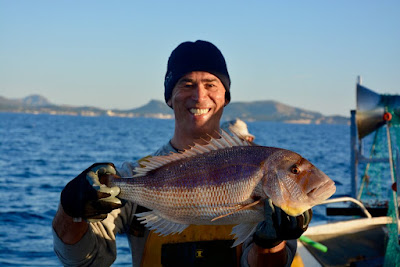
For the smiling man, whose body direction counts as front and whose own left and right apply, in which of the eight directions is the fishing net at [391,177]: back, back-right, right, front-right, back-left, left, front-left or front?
back-left

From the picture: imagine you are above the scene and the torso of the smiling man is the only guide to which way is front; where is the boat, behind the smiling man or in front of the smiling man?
behind

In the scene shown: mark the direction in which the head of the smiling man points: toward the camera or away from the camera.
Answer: toward the camera
